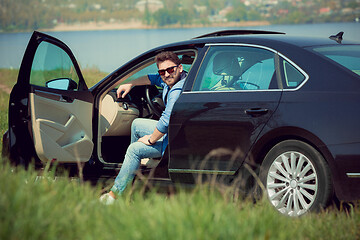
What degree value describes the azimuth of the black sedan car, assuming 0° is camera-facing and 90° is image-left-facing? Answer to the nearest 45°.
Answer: approximately 135°

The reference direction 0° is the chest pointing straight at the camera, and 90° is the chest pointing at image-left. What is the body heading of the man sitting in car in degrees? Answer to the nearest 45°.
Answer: approximately 45°
